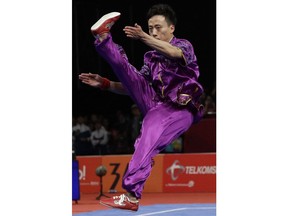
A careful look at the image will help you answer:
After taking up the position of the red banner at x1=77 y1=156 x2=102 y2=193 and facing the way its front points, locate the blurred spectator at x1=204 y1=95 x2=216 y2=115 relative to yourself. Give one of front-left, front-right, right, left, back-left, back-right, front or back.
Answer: left

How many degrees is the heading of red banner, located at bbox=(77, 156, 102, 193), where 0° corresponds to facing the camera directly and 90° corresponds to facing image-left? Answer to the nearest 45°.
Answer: approximately 0°
